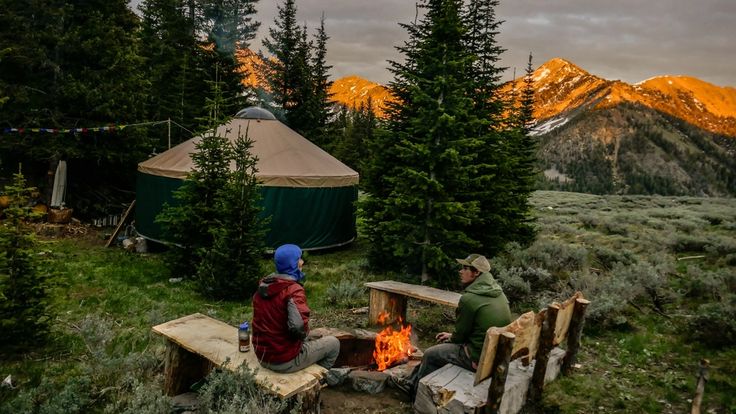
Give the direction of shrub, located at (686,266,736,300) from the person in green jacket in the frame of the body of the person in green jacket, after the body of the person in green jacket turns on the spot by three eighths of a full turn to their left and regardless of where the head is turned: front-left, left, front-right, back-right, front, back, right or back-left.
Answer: left

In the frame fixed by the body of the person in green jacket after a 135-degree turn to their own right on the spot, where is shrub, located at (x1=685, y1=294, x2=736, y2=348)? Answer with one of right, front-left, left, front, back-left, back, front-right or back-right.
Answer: front

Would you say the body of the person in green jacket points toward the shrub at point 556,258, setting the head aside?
no

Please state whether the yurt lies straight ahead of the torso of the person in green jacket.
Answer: no

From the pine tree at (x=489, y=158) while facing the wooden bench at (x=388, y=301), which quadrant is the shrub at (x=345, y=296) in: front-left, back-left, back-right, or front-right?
front-right

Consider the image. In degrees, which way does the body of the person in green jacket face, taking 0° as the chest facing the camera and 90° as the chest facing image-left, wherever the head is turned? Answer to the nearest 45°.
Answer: approximately 90°

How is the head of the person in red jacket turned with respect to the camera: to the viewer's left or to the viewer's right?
to the viewer's right

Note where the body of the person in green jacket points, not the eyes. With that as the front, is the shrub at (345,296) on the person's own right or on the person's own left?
on the person's own right

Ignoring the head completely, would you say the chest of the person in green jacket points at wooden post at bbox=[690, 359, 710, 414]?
no

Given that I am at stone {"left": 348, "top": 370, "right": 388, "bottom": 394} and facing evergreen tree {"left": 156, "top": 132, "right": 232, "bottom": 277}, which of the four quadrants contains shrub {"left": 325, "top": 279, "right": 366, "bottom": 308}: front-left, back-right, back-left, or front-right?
front-right

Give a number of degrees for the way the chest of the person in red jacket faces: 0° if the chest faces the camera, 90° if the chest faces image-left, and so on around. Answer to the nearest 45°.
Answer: approximately 225°

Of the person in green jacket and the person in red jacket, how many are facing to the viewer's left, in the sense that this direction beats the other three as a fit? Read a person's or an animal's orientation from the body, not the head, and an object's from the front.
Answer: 1

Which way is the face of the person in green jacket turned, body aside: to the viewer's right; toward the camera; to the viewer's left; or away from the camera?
to the viewer's left

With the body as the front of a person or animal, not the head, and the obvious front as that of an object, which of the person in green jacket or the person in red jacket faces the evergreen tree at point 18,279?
the person in green jacket

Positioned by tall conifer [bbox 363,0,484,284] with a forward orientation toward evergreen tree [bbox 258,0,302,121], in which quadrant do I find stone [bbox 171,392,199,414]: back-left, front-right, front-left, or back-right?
back-left
